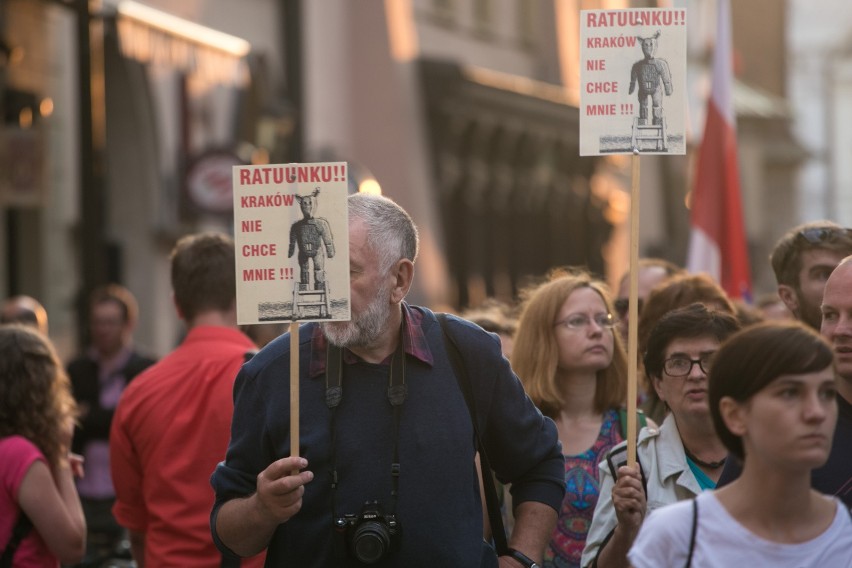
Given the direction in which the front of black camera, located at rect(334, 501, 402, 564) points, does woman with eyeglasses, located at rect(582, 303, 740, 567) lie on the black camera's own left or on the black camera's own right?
on the black camera's own left

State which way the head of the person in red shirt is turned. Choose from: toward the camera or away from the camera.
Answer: away from the camera

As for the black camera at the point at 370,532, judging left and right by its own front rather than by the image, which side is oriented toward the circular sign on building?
back

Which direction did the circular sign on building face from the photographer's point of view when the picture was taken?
facing the viewer

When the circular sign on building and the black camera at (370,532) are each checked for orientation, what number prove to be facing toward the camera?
2

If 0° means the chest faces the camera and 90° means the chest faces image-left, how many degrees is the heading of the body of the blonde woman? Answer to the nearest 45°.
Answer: approximately 315°

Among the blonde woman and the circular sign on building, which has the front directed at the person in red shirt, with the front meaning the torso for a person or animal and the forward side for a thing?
the circular sign on building

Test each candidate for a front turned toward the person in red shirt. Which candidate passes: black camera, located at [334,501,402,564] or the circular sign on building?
the circular sign on building

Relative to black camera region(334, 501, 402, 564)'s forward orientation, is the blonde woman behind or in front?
behind

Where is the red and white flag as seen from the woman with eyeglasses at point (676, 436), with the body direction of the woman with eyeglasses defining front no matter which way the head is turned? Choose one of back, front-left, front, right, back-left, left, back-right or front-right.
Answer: back-left

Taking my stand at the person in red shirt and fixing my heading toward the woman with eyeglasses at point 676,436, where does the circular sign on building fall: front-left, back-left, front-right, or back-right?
back-left

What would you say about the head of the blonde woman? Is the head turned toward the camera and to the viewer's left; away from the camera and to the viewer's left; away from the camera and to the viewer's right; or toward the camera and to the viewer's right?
toward the camera and to the viewer's right

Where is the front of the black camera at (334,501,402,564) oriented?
toward the camera
